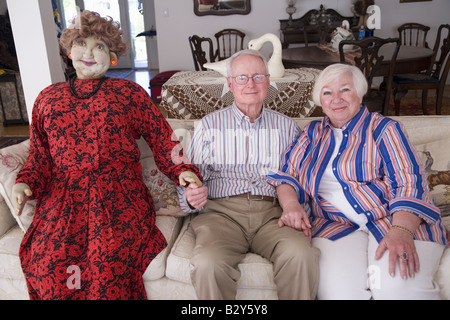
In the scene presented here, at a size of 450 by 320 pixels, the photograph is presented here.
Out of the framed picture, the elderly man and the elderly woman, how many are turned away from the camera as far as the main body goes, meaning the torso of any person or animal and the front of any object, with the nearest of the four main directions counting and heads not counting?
0

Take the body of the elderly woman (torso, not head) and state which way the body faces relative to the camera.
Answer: toward the camera

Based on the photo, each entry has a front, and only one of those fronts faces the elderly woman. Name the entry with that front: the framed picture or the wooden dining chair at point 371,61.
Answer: the framed picture

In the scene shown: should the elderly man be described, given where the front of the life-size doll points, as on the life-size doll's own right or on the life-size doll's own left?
on the life-size doll's own left

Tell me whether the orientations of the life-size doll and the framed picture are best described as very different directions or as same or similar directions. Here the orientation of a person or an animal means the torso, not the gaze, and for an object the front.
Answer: same or similar directions

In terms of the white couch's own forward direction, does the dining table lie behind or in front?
behind

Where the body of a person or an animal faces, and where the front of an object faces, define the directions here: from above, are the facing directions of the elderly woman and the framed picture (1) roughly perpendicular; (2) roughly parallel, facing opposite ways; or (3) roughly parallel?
roughly parallel

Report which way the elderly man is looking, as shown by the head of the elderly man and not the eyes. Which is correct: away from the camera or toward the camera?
toward the camera

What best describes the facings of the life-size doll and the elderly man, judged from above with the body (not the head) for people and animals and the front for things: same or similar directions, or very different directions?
same or similar directions

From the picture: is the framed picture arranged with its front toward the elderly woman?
yes

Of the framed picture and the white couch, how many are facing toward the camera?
2

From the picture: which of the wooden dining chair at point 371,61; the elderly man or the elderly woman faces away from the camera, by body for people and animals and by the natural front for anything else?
the wooden dining chair

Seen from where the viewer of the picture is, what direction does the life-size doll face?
facing the viewer

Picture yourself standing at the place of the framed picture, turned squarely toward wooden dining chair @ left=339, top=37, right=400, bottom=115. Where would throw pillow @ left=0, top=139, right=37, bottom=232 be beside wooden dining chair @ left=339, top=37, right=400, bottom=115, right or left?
right

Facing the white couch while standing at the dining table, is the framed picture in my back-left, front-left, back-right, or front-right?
back-right

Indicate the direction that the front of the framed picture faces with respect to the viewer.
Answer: facing the viewer

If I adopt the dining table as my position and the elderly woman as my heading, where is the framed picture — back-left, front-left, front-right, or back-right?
back-right

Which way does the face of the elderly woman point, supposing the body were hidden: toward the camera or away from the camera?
toward the camera

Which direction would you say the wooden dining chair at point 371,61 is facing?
away from the camera

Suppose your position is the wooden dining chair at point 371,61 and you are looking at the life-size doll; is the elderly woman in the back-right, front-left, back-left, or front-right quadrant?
front-left
